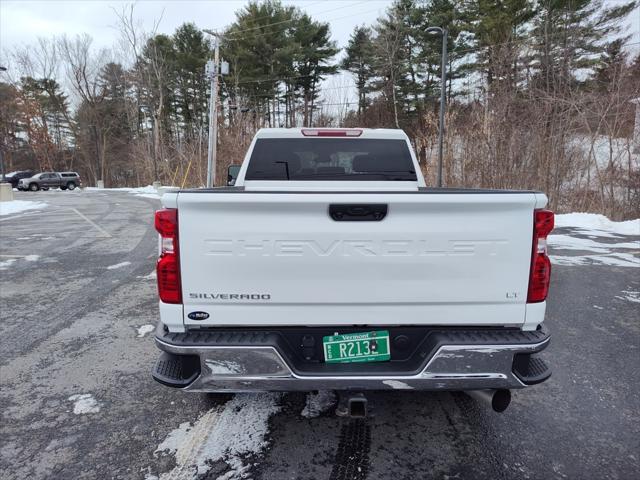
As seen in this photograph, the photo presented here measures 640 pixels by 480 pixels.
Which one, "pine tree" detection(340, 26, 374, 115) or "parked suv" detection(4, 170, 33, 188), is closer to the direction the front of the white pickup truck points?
the pine tree

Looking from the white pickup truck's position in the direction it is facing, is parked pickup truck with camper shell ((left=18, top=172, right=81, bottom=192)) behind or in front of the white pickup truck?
in front

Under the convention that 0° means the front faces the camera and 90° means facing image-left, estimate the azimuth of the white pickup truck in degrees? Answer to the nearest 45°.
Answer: approximately 180°

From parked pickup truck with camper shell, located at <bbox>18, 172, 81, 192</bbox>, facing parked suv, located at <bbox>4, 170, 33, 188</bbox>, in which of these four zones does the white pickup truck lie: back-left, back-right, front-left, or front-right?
back-left

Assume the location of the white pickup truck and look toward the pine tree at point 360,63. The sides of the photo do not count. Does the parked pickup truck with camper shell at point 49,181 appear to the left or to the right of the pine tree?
left

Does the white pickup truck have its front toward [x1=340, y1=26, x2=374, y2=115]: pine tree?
yes

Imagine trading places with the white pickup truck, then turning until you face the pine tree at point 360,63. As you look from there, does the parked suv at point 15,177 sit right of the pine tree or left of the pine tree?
left

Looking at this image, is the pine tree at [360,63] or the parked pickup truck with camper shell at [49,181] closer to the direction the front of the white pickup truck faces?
the pine tree

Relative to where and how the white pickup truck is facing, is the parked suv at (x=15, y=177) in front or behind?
in front
